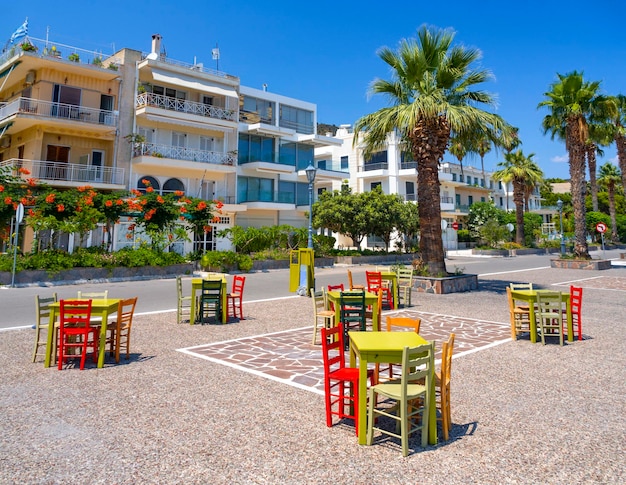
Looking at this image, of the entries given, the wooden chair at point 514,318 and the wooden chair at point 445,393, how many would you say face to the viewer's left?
1

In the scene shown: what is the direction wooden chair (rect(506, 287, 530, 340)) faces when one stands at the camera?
facing to the right of the viewer

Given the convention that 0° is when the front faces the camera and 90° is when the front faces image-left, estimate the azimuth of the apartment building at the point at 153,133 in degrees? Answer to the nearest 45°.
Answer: approximately 315°

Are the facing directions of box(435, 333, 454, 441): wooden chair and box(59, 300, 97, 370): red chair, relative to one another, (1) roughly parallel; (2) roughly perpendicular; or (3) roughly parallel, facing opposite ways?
roughly perpendicular

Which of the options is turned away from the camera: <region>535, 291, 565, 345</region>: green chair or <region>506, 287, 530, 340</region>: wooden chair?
the green chair

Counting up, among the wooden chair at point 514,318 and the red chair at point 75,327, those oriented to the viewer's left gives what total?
0

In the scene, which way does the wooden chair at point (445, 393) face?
to the viewer's left

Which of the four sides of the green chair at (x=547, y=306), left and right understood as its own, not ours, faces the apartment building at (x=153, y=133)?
front

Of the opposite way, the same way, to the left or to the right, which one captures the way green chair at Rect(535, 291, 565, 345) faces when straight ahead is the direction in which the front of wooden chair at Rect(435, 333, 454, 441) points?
to the right

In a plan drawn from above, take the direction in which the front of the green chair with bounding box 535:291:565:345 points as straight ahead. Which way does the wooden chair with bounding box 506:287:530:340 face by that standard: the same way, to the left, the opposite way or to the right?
to the right

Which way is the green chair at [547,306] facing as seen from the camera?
away from the camera

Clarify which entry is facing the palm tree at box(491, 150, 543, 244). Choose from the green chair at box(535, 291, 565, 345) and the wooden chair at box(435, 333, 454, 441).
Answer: the green chair

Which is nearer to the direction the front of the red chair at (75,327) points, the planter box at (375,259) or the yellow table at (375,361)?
the planter box

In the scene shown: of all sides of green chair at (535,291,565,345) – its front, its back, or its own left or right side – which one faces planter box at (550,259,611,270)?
front

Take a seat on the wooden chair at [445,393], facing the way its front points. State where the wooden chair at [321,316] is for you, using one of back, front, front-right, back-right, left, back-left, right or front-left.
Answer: front-right

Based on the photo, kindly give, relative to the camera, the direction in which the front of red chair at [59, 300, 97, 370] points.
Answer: facing away from the viewer and to the right of the viewer

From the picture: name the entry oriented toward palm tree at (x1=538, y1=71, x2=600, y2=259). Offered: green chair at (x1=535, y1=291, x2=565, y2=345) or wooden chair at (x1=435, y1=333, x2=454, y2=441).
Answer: the green chair

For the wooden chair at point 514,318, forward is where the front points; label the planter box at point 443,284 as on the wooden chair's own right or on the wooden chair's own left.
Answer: on the wooden chair's own left
